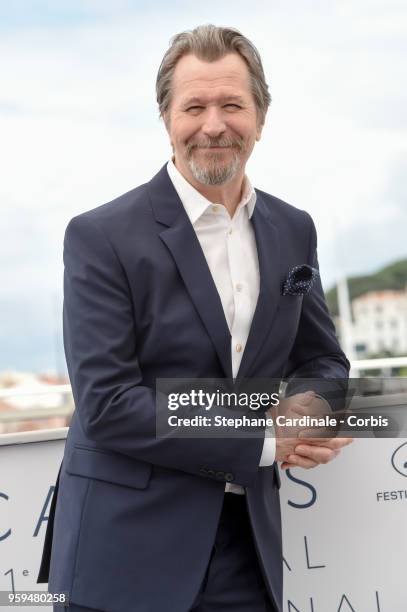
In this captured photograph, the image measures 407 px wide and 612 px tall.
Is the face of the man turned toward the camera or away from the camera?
toward the camera
